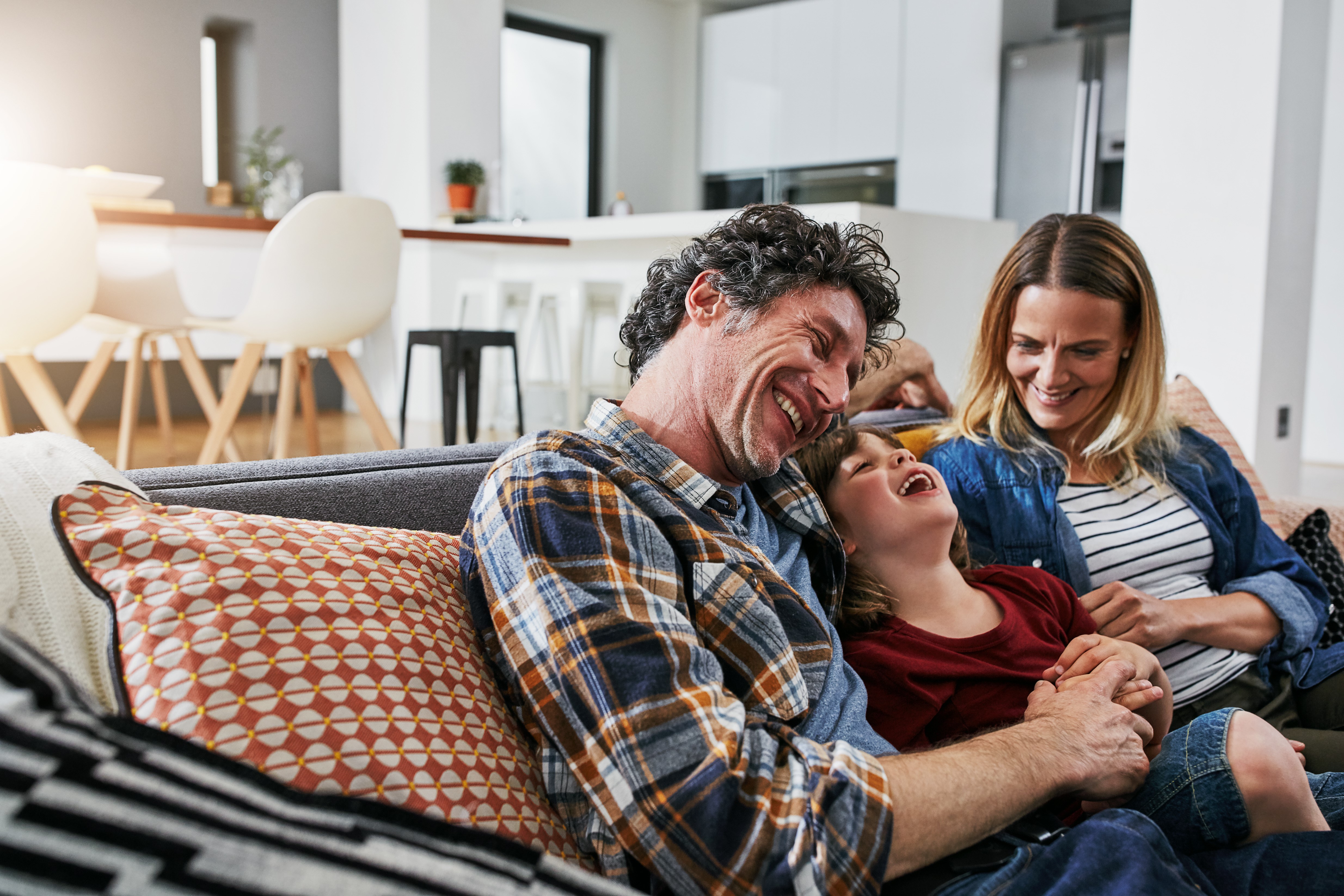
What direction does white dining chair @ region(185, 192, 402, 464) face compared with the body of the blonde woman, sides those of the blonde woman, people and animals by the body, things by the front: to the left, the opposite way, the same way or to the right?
to the right

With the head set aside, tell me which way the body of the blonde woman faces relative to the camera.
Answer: toward the camera

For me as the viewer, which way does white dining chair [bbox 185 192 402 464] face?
facing away from the viewer and to the left of the viewer

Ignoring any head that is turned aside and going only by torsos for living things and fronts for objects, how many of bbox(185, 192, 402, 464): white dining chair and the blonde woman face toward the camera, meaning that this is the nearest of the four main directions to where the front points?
1

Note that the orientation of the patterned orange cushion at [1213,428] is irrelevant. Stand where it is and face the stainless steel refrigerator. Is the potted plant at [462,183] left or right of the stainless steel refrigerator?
left

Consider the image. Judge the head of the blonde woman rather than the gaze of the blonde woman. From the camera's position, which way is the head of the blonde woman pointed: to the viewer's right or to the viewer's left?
to the viewer's left

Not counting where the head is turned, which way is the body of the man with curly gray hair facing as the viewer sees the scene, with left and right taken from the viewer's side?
facing the viewer and to the right of the viewer

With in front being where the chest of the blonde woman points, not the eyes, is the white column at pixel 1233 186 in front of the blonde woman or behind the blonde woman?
behind
